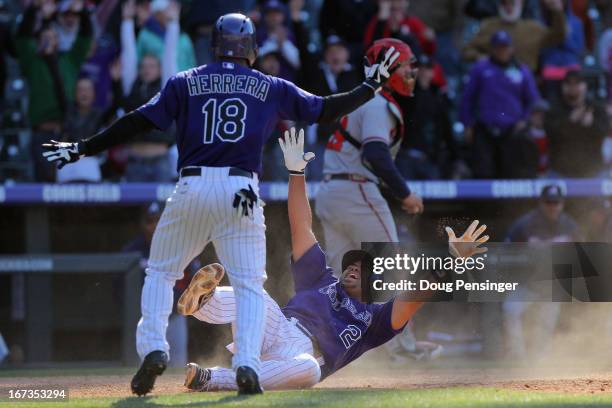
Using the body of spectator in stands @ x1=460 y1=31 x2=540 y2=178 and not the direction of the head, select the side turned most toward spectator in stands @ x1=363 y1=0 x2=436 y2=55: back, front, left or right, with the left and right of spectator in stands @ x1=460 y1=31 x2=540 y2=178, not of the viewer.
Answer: right

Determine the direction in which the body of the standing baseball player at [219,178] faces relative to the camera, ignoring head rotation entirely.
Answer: away from the camera

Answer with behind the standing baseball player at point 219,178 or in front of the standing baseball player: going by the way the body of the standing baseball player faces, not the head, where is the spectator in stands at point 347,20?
in front

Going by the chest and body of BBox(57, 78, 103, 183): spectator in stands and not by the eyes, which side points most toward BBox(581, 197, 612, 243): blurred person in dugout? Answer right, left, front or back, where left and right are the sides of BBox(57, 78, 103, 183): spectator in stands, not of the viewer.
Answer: left

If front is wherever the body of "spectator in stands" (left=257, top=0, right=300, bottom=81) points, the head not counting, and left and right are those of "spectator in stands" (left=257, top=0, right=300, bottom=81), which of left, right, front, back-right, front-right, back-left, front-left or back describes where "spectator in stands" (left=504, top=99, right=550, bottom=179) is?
left

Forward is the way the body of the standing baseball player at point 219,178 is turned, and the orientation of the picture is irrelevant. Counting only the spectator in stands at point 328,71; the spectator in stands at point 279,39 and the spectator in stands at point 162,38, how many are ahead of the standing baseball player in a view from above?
3

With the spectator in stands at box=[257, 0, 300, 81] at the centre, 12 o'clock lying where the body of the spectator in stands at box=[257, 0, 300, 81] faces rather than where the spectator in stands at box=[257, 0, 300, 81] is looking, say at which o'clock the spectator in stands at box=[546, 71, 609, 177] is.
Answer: the spectator in stands at box=[546, 71, 609, 177] is roughly at 9 o'clock from the spectator in stands at box=[257, 0, 300, 81].

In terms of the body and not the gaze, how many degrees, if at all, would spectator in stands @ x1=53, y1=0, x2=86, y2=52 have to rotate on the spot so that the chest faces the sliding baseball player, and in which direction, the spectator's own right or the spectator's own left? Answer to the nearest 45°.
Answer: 0° — they already face them

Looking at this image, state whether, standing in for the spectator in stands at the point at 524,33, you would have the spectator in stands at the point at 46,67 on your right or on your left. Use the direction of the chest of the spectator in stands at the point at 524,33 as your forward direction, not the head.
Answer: on your right
